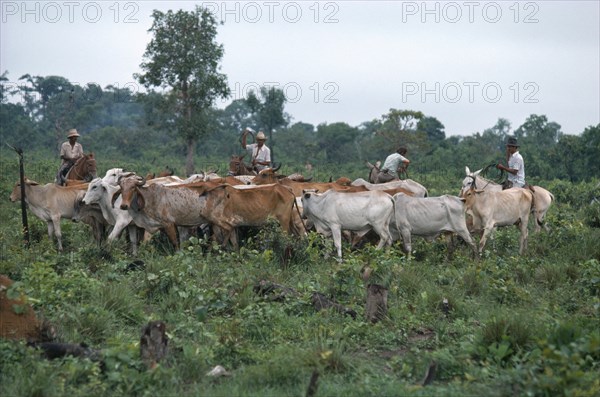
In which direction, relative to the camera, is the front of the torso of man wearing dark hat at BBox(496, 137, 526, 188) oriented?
to the viewer's left

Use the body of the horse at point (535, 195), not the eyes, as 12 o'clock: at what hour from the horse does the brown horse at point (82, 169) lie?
The brown horse is roughly at 12 o'clock from the horse.

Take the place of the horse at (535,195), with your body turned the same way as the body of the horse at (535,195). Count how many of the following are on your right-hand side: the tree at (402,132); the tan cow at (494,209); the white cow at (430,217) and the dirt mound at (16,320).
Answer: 1

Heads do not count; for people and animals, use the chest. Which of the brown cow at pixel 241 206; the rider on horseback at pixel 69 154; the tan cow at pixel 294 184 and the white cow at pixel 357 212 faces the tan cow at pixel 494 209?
the rider on horseback

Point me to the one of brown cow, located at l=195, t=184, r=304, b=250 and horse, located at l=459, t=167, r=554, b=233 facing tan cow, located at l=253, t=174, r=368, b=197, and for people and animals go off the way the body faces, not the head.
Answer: the horse

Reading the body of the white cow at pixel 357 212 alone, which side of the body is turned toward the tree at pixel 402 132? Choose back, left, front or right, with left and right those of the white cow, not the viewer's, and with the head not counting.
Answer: right

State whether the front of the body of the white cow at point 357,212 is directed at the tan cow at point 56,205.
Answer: yes

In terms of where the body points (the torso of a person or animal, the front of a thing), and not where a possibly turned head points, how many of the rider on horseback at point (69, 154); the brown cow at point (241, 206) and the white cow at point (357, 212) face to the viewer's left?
2

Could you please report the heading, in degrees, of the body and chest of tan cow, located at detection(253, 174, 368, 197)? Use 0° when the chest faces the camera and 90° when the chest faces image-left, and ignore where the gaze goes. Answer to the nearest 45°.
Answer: approximately 90°

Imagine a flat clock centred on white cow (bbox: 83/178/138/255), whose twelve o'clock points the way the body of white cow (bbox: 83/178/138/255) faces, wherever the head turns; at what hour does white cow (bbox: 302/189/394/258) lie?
white cow (bbox: 302/189/394/258) is roughly at 8 o'clock from white cow (bbox: 83/178/138/255).

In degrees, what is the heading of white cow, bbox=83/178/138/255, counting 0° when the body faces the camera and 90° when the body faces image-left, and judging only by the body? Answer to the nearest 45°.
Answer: approximately 45°

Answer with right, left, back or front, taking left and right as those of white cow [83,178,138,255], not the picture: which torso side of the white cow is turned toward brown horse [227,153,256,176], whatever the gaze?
back

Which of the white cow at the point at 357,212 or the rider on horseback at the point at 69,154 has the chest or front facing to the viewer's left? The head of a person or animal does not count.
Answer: the white cow
